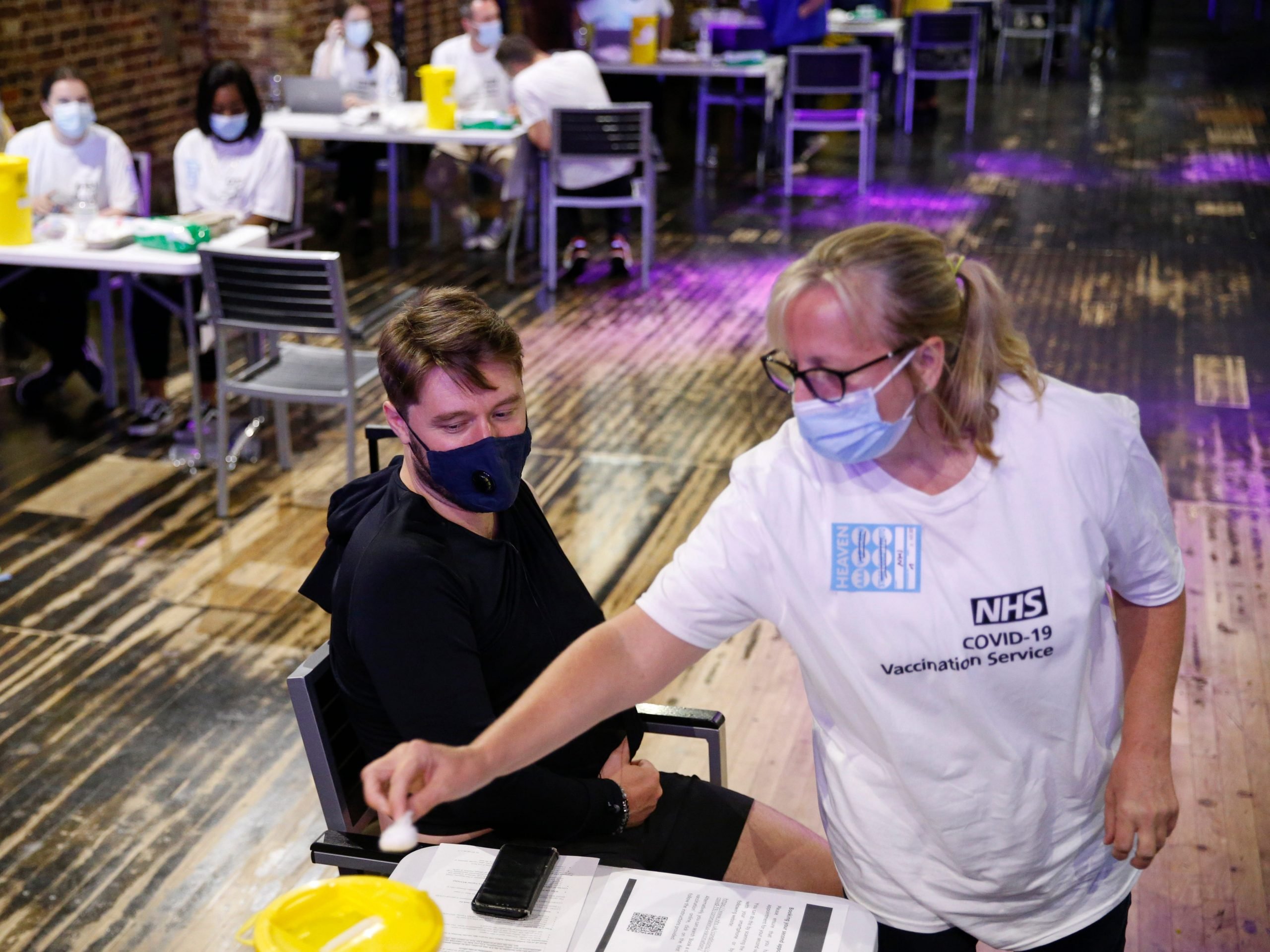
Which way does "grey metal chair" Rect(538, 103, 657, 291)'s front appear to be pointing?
away from the camera

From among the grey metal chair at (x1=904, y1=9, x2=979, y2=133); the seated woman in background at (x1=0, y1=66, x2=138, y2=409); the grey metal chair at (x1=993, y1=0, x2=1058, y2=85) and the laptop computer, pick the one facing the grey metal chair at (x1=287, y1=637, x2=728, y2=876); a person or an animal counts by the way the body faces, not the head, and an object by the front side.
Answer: the seated woman in background

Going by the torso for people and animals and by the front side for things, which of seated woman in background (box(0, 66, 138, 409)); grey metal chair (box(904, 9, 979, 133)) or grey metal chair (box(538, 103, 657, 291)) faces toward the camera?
the seated woman in background

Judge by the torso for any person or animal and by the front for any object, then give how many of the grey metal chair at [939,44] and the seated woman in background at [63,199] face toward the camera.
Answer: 1

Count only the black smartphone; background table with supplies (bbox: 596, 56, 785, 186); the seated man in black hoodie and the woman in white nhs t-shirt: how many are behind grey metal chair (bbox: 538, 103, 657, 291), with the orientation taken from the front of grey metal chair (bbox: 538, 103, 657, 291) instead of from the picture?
3

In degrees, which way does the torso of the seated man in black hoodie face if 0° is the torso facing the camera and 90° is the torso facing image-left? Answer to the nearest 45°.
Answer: approximately 315°

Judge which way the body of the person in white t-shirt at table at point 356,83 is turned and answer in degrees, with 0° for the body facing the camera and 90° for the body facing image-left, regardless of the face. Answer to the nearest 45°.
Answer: approximately 0°

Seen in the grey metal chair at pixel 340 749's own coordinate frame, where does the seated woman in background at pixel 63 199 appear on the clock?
The seated woman in background is roughly at 7 o'clock from the grey metal chair.

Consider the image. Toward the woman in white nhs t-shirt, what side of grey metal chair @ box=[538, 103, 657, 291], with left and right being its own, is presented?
back

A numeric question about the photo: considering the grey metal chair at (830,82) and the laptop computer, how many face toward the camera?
0

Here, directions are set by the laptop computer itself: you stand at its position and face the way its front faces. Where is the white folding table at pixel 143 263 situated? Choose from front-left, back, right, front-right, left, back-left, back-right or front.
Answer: back

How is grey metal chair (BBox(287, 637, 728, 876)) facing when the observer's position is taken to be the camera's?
facing the viewer and to the right of the viewer

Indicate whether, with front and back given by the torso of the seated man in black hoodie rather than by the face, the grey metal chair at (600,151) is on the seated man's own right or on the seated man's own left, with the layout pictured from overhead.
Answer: on the seated man's own left

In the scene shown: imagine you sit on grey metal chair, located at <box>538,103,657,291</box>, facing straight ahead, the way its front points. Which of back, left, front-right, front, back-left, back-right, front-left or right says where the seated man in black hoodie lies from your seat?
back

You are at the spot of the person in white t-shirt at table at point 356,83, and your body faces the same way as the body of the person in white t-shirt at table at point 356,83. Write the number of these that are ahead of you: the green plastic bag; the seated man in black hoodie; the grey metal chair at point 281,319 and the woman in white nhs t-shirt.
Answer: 4
